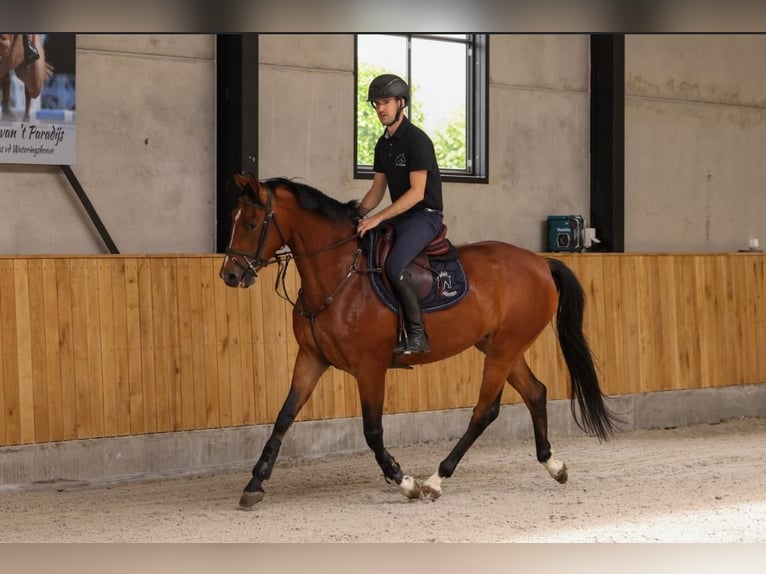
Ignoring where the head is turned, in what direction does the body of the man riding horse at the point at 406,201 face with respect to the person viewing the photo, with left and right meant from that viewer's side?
facing the viewer and to the left of the viewer

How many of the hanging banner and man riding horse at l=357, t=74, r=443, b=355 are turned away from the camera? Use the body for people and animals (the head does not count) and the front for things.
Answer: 0

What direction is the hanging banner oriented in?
toward the camera

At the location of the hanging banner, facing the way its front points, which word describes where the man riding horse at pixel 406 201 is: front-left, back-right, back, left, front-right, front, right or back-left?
front-left

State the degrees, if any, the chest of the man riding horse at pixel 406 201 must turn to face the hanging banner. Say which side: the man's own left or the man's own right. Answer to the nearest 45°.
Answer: approximately 90° to the man's own right

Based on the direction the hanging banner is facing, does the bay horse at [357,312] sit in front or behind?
in front
